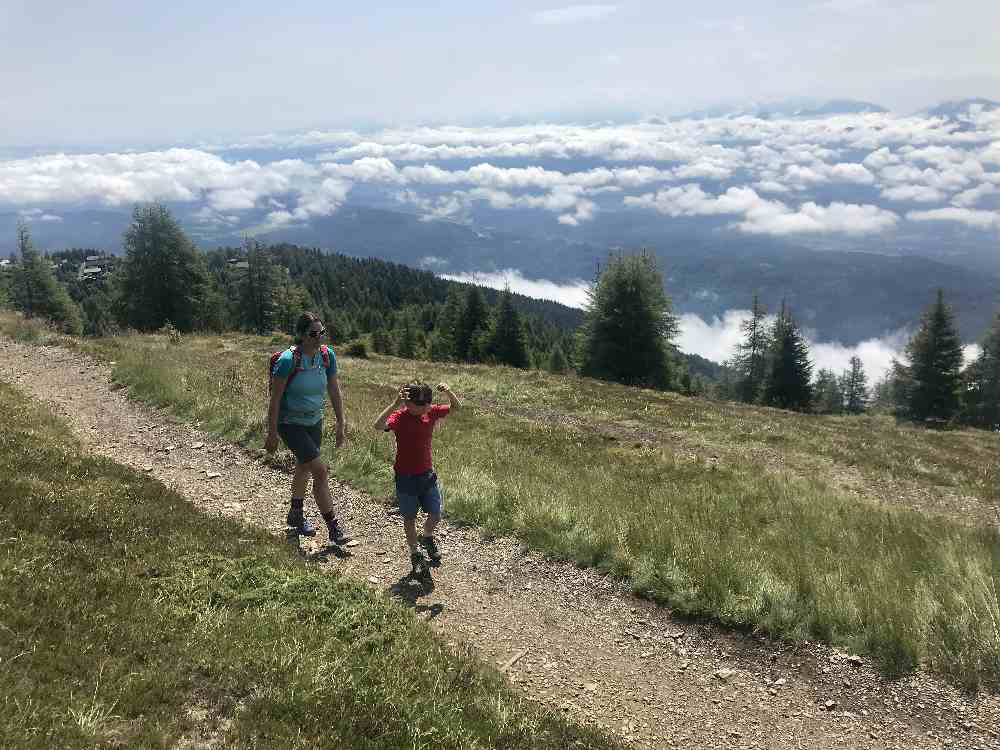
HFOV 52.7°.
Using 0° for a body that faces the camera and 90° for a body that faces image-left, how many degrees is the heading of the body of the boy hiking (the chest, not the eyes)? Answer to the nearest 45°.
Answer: approximately 0°

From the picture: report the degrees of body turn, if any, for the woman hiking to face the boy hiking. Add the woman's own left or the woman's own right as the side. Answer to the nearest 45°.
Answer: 0° — they already face them

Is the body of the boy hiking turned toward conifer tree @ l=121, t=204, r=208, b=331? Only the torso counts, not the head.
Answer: no

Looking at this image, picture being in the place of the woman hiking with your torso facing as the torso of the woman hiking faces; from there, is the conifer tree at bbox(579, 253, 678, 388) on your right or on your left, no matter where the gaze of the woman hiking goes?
on your left

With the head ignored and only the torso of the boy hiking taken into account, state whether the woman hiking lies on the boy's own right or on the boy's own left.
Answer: on the boy's own right

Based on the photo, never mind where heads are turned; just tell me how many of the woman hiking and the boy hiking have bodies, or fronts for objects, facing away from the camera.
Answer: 0

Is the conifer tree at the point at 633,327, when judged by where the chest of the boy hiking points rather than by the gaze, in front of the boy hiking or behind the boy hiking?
behind

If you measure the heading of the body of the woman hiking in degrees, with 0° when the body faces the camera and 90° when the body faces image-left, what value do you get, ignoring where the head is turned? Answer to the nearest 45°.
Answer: approximately 315°

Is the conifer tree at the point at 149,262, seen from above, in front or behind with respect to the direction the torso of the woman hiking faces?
behind

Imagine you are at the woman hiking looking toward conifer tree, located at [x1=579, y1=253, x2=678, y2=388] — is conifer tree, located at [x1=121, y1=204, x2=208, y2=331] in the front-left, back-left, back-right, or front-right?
front-left
